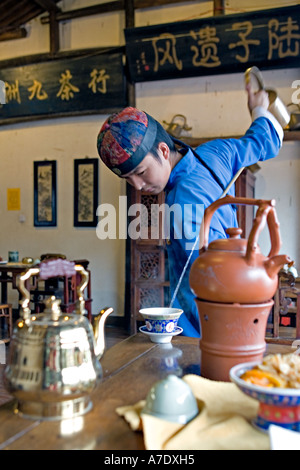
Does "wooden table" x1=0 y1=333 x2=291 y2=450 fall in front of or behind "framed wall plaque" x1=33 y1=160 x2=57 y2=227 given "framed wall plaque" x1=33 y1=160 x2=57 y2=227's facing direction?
in front

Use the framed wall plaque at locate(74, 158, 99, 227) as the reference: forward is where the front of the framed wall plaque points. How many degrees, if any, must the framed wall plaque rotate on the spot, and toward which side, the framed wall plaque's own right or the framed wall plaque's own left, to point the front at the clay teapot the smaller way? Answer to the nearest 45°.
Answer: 0° — it already faces it

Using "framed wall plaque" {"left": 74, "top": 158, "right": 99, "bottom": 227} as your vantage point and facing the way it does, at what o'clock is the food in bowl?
The food in bowl is roughly at 12 o'clock from the framed wall plaque.

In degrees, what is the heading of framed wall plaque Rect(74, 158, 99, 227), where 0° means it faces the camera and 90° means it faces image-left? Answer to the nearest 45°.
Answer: approximately 0°

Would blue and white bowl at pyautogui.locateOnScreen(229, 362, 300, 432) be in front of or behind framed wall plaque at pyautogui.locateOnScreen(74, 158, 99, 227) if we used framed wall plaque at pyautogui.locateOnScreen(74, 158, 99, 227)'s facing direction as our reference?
in front

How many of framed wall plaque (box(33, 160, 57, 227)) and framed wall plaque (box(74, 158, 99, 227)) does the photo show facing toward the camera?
2

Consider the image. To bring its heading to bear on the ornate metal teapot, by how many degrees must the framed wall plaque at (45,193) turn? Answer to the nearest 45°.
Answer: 0° — it already faces it

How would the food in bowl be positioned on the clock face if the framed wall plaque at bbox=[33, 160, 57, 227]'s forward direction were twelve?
The food in bowl is roughly at 12 o'clock from the framed wall plaque.
